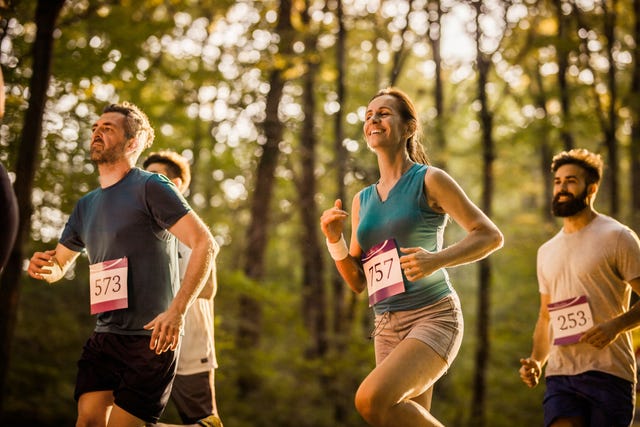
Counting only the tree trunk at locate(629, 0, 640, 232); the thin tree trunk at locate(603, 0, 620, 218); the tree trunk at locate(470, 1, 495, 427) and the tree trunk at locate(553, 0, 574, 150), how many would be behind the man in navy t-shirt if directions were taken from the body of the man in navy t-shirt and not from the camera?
4

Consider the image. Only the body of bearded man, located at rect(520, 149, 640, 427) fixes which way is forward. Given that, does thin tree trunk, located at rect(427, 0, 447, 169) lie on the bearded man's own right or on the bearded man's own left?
on the bearded man's own right

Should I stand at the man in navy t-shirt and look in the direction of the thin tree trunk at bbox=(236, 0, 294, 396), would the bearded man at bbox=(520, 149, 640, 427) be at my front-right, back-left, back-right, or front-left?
front-right

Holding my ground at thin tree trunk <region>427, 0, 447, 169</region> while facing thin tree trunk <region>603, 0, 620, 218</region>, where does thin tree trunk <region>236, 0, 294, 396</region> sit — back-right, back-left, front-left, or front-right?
back-right

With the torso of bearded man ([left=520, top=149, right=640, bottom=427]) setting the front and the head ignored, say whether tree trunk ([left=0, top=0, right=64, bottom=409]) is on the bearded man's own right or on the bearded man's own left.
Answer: on the bearded man's own right

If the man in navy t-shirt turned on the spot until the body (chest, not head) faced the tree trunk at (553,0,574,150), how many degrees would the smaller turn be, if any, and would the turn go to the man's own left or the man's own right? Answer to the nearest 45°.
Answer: approximately 180°

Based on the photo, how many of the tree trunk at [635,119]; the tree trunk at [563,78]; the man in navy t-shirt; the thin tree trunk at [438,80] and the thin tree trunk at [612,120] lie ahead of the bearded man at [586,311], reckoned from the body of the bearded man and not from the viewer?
1

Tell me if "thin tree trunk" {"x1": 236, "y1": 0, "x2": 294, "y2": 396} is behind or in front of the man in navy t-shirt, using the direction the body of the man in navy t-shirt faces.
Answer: behind

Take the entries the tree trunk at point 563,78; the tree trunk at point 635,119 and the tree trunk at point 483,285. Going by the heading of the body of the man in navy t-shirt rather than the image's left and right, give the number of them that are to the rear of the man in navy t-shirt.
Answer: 3
